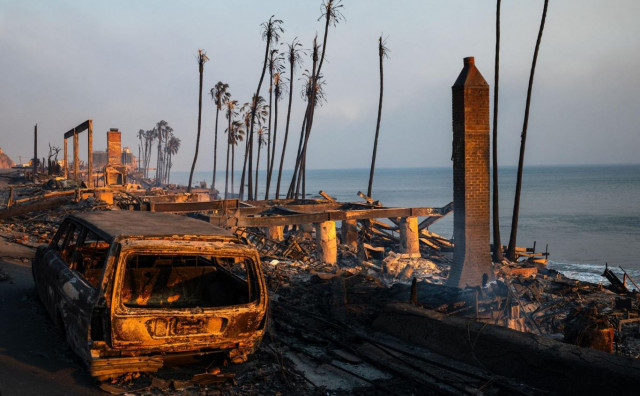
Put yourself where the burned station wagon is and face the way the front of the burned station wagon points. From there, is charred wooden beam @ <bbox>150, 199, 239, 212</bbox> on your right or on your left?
on your right

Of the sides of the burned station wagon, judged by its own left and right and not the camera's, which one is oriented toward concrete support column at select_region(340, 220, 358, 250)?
right

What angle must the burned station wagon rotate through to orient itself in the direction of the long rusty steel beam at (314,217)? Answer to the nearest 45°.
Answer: approximately 90° to its right

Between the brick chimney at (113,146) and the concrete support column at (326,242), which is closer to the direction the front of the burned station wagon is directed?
the brick chimney

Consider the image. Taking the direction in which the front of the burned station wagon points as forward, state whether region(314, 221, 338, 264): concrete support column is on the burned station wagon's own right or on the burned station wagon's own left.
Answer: on the burned station wagon's own right

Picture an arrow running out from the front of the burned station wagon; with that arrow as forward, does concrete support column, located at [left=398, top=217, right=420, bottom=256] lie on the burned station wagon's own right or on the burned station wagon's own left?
on the burned station wagon's own right

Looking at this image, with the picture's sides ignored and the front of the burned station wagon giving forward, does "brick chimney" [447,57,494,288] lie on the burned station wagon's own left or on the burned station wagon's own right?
on the burned station wagon's own right

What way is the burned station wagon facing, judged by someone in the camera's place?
facing away from the viewer and to the left of the viewer
